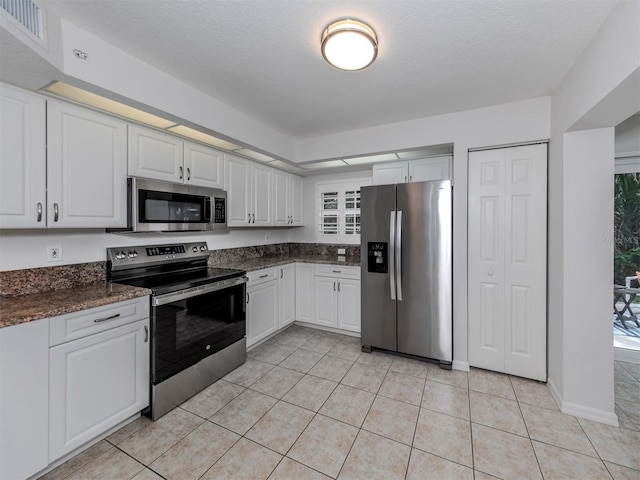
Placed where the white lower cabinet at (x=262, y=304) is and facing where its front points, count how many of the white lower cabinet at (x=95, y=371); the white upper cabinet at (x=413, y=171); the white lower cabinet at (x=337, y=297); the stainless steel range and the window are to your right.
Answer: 2

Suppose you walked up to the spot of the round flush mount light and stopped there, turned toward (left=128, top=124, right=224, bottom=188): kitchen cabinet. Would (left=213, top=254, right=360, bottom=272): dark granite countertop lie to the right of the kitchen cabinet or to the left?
right

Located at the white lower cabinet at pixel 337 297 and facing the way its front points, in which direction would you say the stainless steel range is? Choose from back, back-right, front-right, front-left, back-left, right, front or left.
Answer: front

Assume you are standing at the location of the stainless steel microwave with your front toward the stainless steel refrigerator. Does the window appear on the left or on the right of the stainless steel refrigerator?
left

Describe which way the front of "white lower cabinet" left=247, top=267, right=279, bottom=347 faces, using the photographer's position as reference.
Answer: facing the viewer and to the right of the viewer

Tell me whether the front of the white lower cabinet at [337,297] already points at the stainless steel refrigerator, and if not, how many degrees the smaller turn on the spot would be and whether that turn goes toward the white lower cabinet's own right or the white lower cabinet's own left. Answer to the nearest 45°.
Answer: approximately 90° to the white lower cabinet's own left

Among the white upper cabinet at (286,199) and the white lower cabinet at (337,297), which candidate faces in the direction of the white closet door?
the white upper cabinet

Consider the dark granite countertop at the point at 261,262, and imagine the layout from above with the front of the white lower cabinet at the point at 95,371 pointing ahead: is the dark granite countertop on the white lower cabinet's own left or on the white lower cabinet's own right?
on the white lower cabinet's own left

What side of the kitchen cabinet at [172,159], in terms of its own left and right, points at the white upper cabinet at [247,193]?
left

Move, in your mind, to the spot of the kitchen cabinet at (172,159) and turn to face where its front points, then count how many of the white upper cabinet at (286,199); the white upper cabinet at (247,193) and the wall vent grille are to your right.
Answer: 1

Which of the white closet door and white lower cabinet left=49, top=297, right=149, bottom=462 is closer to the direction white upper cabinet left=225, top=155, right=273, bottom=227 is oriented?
the white closet door

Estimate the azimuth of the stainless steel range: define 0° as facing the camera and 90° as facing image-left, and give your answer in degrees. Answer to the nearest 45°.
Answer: approximately 315°

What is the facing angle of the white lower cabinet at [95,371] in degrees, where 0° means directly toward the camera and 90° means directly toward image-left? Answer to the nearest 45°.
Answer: approximately 315°

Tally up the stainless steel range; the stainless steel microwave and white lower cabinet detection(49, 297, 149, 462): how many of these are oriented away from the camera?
0

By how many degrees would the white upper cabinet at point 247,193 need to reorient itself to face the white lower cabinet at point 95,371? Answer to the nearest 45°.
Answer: approximately 90° to its right
